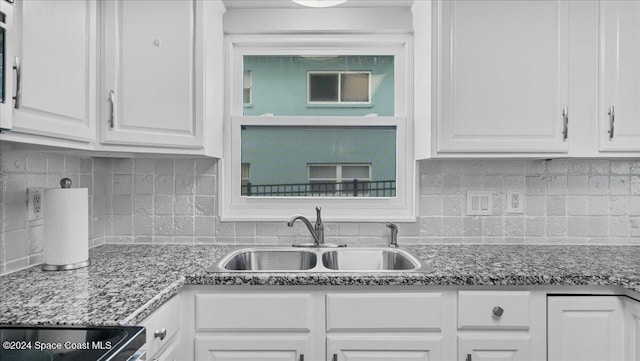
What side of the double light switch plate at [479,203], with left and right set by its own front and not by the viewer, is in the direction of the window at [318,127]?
right

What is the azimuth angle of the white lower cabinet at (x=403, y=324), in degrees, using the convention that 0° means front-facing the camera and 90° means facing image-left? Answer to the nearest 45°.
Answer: approximately 0°

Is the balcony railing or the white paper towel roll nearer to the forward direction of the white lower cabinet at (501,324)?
the white paper towel roll

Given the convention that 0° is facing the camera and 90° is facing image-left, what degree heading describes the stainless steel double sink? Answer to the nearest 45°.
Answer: approximately 0°

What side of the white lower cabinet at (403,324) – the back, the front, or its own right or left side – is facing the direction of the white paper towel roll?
right

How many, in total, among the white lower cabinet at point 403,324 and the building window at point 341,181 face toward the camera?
2
